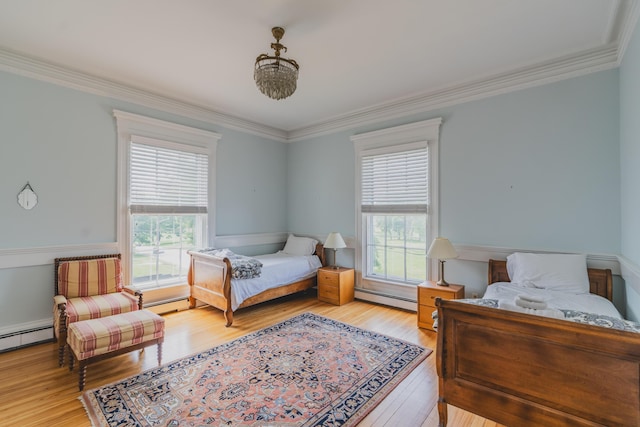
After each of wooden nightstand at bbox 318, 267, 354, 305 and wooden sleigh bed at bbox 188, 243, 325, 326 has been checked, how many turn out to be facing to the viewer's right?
0

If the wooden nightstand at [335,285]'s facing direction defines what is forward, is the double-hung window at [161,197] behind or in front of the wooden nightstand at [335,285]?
in front

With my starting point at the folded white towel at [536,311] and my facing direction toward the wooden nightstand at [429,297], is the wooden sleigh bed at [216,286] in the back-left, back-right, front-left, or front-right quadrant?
front-left

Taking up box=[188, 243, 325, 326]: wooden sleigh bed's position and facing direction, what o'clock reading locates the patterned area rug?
The patterned area rug is roughly at 10 o'clock from the wooden sleigh bed.

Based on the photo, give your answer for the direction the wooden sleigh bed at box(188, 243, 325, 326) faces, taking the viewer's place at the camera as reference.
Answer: facing the viewer and to the left of the viewer

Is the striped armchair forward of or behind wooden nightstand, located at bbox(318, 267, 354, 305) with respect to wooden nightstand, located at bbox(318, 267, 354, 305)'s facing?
forward

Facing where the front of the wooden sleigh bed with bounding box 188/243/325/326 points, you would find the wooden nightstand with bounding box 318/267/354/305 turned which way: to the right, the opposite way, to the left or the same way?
the same way

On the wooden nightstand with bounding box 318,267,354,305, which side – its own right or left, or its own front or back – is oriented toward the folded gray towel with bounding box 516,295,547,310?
left

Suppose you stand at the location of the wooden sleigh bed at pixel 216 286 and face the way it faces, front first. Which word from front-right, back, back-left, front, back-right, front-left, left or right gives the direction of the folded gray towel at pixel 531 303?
left

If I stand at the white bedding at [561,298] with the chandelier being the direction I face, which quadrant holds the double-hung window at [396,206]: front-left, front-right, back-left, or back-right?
front-right

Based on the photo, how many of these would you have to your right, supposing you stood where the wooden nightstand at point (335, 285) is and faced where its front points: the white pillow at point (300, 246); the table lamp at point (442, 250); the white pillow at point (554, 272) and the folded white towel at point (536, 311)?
1

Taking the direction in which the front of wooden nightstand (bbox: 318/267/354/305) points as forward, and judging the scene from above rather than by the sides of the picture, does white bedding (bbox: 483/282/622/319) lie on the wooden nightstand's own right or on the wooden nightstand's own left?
on the wooden nightstand's own left

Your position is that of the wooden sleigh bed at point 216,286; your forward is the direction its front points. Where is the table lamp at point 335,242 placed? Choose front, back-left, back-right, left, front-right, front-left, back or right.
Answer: back-left

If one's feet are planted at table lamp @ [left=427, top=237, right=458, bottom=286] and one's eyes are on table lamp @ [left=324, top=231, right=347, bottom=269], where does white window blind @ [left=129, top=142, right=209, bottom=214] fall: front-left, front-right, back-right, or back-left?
front-left

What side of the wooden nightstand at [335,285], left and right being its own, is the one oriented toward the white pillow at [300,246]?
right
